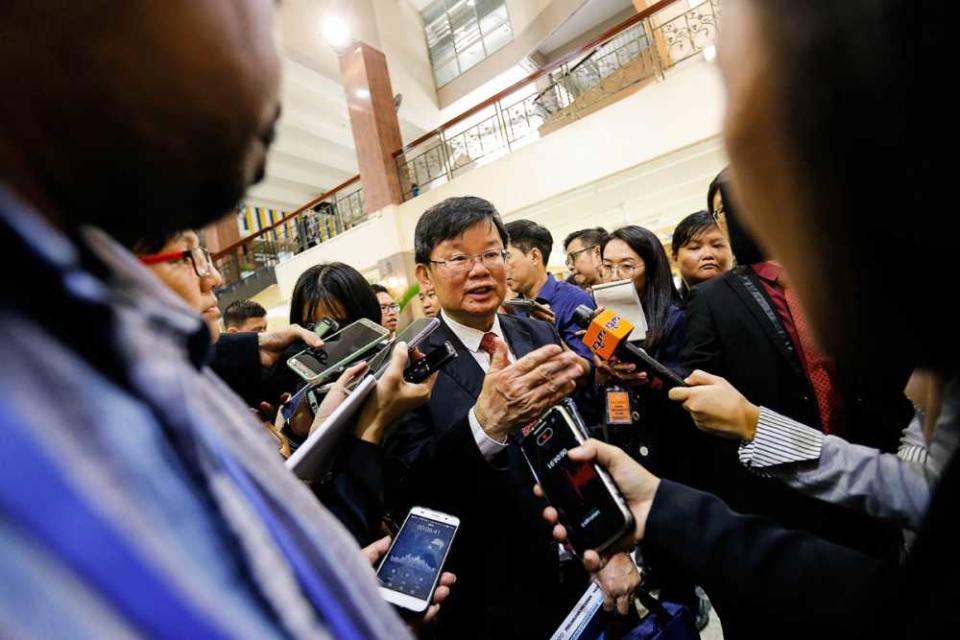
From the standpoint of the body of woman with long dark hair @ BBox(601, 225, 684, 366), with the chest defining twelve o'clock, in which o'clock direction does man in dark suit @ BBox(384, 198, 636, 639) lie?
The man in dark suit is roughly at 11 o'clock from the woman with long dark hair.

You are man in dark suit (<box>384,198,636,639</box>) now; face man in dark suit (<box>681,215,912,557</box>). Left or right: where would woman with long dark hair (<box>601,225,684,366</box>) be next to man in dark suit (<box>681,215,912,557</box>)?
left

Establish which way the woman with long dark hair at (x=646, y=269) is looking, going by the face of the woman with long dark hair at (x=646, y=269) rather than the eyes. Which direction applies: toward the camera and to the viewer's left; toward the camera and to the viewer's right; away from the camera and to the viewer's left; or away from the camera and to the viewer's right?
toward the camera and to the viewer's left

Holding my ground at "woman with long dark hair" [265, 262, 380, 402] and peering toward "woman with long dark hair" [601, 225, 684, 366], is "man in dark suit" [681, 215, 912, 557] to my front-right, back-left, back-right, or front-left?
front-right

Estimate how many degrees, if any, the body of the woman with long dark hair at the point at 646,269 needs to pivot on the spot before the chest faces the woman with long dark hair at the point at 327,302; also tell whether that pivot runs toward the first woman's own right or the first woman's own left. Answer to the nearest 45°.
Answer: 0° — they already face them

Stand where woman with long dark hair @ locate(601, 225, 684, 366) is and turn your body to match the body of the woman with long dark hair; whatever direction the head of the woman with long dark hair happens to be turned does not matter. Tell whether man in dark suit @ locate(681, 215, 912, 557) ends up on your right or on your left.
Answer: on your left

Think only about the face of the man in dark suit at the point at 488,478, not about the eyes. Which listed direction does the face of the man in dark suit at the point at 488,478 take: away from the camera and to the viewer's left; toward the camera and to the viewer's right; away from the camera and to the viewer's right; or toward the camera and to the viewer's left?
toward the camera and to the viewer's right

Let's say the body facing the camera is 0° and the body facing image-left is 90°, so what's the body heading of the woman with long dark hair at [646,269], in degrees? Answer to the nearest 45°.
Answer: approximately 45°
